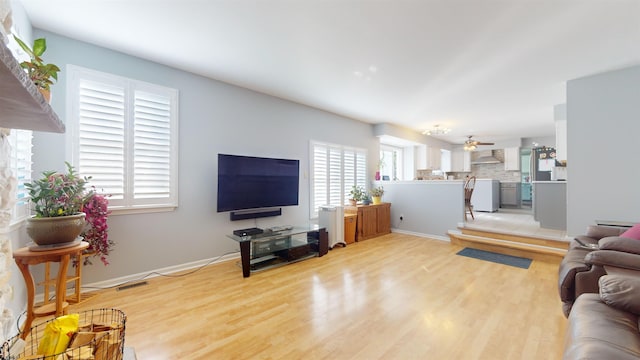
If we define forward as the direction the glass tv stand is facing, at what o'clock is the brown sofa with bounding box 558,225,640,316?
The brown sofa is roughly at 12 o'clock from the glass tv stand.

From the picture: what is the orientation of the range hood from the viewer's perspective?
toward the camera

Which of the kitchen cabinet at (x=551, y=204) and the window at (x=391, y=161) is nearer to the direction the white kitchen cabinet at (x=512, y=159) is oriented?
the kitchen cabinet

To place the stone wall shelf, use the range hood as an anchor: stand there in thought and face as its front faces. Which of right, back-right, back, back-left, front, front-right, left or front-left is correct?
front

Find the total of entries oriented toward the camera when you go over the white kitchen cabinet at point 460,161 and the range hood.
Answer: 2

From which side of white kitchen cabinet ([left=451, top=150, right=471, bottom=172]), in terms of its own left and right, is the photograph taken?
front

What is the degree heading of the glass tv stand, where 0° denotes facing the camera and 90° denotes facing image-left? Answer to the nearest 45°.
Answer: approximately 315°

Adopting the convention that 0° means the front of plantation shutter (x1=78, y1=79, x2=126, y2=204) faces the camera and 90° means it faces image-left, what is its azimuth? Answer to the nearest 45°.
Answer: approximately 315°

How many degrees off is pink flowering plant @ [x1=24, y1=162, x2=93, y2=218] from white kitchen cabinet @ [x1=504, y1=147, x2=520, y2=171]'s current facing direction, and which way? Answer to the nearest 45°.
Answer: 0° — it already faces it

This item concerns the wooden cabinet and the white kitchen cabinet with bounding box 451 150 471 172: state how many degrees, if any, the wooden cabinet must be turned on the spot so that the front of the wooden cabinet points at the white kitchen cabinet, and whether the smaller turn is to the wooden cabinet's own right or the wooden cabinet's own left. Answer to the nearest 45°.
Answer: approximately 90° to the wooden cabinet's own left

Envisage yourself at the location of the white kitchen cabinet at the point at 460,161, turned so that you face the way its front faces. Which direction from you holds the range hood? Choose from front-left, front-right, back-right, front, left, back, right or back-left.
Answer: left

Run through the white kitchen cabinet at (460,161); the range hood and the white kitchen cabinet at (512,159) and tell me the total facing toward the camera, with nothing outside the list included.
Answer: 3

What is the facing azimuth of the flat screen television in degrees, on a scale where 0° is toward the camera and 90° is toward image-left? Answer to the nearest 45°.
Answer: approximately 315°

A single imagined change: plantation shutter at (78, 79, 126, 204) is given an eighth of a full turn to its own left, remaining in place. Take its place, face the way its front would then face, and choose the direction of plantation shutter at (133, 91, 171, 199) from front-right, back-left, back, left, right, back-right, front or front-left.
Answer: front

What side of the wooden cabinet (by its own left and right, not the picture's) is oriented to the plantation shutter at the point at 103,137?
right

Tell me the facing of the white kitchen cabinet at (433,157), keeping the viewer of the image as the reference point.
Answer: facing the viewer and to the right of the viewer

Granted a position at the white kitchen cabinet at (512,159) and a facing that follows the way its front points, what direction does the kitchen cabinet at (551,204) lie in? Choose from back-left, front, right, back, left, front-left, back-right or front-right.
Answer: front

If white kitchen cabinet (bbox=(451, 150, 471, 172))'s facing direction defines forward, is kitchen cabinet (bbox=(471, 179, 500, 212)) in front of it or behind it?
in front
